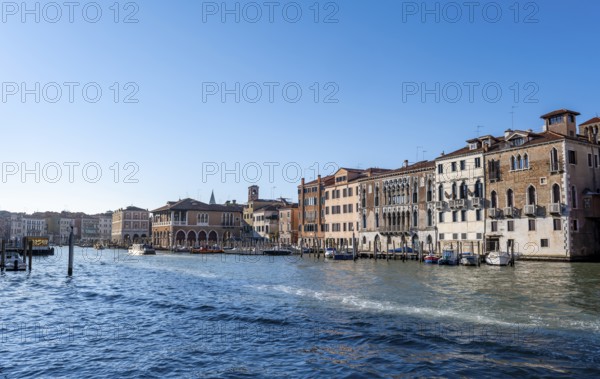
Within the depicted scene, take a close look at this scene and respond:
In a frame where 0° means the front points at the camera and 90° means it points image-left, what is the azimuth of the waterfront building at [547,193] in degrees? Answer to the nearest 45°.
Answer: approximately 45°

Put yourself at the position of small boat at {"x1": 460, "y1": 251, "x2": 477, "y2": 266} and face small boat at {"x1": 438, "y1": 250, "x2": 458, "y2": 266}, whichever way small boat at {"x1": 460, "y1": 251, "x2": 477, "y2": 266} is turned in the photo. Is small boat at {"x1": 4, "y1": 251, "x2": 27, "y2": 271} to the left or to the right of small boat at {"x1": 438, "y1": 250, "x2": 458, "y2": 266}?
left

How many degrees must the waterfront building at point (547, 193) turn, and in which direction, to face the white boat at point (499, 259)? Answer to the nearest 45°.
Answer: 0° — it already faces it

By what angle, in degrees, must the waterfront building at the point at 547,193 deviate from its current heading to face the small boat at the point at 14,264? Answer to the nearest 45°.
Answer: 0° — it already faces it

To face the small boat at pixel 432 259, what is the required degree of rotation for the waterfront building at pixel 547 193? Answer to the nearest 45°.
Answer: approximately 45° to its right
